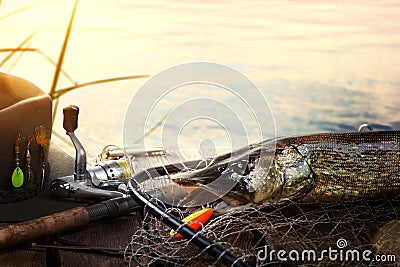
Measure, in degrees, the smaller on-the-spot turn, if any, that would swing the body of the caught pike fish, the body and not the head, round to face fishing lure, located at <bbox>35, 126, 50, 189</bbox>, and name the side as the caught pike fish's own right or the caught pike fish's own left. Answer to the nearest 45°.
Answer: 0° — it already faces it

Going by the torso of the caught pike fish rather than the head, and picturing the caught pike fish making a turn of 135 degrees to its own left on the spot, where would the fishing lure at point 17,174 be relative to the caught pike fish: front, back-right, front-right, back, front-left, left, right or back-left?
back-right

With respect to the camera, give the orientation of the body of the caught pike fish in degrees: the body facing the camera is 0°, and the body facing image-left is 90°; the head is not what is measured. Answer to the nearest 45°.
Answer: approximately 90°

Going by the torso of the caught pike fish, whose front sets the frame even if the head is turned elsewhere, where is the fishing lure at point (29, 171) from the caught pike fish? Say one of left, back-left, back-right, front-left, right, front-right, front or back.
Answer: front
